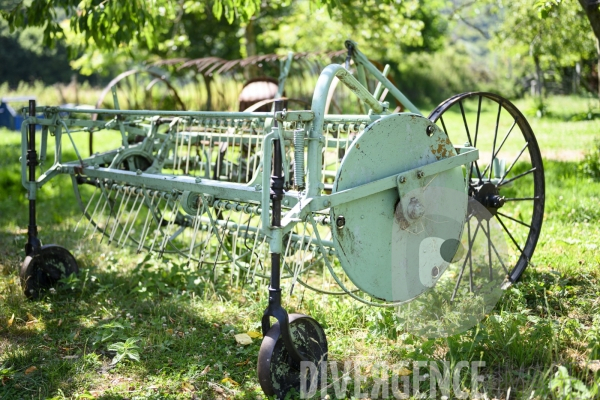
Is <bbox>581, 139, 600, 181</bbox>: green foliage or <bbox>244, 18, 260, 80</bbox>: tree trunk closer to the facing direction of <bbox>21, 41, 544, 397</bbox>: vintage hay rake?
the green foliage
